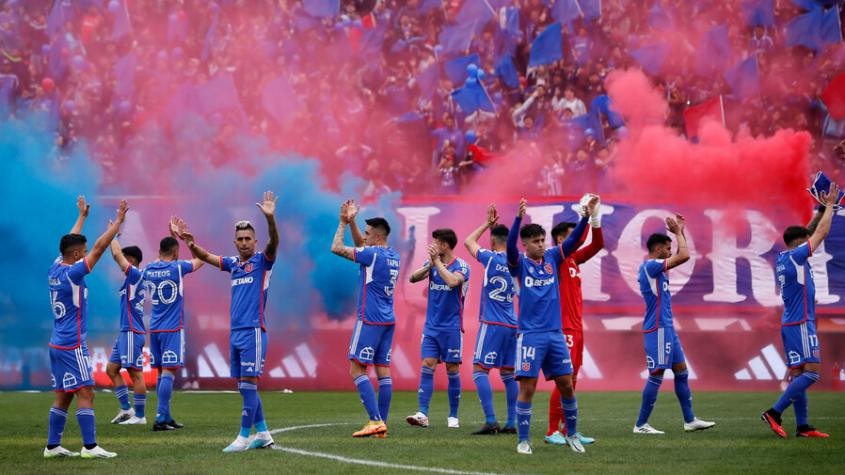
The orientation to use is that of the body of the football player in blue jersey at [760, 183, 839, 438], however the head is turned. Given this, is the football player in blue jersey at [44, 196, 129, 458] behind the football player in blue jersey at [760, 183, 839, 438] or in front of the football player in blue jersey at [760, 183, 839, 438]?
behind

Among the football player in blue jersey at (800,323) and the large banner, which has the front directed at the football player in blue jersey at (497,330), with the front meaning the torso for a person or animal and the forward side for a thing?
the large banner

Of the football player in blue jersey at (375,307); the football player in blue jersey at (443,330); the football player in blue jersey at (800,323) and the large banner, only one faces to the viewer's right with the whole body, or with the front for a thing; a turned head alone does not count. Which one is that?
the football player in blue jersey at (800,323)

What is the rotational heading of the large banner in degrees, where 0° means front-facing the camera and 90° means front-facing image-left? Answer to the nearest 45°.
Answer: approximately 0°

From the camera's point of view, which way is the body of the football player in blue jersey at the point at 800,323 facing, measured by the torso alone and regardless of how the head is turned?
to the viewer's right

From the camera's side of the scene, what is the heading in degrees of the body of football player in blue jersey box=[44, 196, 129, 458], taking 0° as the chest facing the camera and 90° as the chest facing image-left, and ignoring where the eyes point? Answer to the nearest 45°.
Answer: approximately 225°

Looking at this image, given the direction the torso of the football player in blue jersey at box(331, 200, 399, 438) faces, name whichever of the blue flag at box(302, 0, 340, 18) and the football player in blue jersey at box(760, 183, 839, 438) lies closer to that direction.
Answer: the blue flag

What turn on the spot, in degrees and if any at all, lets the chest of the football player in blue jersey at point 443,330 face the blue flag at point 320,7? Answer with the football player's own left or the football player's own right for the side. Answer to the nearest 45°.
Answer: approximately 135° to the football player's own right

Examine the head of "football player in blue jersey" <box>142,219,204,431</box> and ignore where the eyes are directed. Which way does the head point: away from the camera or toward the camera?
away from the camera

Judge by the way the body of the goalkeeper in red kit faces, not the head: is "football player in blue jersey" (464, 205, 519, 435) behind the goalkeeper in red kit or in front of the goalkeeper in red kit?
behind

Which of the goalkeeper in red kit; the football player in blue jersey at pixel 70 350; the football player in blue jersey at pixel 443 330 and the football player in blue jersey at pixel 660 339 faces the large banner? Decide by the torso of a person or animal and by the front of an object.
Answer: the football player in blue jersey at pixel 70 350

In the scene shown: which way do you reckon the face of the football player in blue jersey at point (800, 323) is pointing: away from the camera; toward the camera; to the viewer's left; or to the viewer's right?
away from the camera
